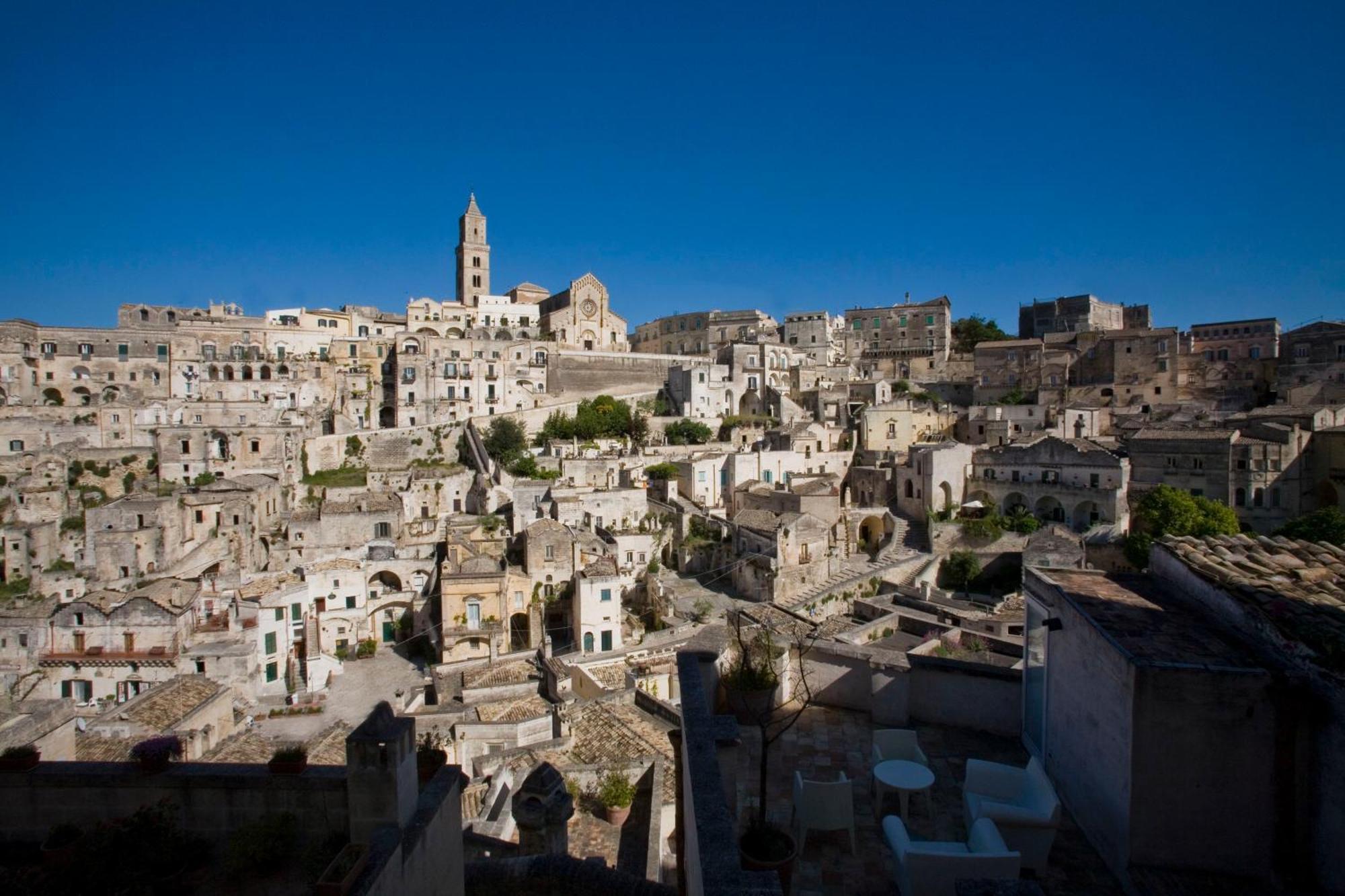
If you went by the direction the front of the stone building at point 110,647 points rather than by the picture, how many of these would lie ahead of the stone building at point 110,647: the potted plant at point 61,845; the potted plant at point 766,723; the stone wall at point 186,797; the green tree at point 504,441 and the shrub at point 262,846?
4

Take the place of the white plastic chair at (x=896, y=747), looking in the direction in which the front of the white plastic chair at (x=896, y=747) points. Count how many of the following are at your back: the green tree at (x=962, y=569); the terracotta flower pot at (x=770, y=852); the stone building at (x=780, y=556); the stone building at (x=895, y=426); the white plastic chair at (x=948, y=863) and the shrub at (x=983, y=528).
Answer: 4

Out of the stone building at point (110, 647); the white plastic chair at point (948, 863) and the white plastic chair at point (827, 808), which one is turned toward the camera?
the stone building

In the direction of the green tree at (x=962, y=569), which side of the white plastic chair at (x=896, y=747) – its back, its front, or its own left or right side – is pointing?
back

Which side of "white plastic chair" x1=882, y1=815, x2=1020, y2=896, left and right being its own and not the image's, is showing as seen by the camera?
back

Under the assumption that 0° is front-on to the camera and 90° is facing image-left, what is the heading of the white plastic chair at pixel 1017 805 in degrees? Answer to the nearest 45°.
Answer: approximately 45°

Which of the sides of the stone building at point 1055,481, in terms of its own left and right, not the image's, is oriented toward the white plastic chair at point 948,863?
front

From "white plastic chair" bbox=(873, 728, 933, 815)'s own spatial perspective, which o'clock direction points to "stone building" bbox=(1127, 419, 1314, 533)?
The stone building is roughly at 7 o'clock from the white plastic chair.

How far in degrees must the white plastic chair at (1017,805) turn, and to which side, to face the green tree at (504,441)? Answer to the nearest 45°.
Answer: approximately 90° to its right

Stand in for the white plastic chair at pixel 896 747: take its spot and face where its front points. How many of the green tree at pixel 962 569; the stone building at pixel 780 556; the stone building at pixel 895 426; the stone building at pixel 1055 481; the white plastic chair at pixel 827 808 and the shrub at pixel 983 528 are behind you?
5

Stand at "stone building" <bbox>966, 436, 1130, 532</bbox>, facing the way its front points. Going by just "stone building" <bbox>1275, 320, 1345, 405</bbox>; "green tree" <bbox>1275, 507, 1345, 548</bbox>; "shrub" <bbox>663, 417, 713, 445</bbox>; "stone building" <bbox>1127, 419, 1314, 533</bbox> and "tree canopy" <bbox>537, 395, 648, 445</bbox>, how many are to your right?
2

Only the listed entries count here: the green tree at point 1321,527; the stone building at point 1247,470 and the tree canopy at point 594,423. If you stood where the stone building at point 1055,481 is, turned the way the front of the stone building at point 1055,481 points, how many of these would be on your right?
1

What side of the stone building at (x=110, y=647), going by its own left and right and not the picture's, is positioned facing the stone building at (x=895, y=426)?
left

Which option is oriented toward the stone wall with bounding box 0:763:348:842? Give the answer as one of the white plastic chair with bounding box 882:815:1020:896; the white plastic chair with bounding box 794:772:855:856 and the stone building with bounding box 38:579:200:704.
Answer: the stone building

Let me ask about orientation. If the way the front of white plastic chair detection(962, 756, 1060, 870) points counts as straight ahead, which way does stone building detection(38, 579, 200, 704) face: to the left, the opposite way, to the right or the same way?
to the left
